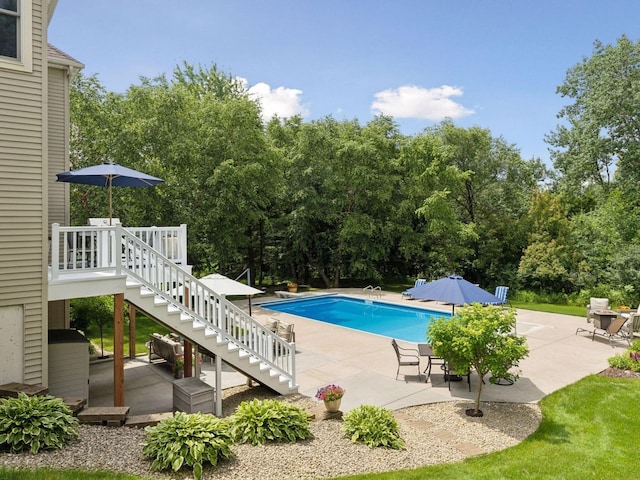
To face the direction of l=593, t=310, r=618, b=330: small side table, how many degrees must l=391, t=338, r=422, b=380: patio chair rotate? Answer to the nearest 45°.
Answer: approximately 45° to its left

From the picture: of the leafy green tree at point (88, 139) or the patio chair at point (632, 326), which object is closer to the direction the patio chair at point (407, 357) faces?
the patio chair

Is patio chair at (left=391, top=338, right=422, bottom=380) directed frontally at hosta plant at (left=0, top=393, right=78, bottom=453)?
no

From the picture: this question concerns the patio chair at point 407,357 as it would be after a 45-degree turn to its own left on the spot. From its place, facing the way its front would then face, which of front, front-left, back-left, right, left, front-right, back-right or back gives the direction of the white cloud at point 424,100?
front-left

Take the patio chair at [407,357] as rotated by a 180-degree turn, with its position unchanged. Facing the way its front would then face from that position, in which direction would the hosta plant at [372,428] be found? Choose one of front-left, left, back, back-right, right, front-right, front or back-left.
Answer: left

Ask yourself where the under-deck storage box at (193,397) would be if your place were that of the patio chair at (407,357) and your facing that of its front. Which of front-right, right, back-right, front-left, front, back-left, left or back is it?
back-right

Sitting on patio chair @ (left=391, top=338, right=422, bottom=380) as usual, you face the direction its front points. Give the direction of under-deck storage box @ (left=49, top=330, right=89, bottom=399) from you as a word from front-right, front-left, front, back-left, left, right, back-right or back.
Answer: back-right

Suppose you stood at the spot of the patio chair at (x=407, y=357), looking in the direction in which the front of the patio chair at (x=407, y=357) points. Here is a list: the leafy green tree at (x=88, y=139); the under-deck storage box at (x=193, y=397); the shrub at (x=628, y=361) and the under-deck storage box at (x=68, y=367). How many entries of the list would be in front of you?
1

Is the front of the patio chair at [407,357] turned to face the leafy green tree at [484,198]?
no

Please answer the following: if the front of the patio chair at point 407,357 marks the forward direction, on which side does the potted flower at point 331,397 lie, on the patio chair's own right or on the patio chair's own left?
on the patio chair's own right

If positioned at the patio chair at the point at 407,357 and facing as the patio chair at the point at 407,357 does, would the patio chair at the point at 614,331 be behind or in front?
in front

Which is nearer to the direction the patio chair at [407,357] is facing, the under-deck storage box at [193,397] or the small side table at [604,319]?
the small side table

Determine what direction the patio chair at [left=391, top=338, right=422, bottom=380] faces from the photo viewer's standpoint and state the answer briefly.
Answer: facing to the right of the viewer

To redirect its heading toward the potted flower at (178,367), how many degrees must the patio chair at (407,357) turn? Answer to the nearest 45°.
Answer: approximately 180°

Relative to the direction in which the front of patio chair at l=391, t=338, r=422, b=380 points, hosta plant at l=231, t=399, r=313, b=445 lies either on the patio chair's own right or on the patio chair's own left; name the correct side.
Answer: on the patio chair's own right

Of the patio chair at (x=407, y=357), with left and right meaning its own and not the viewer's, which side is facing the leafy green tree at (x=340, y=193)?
left

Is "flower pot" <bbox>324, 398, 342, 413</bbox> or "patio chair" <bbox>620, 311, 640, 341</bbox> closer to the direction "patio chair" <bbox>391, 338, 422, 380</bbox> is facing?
the patio chair
